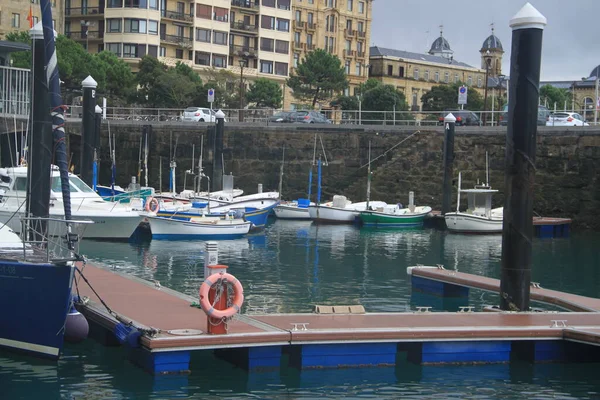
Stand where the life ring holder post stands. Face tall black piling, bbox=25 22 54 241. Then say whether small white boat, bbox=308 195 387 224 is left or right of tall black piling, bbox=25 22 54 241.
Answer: right

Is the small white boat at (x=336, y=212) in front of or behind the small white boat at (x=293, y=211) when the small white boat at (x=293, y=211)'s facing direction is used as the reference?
behind

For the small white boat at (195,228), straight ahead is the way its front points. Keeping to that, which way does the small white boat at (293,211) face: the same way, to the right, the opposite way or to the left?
the same way

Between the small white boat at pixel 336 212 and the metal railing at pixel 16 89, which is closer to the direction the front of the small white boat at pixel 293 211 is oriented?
the metal railing

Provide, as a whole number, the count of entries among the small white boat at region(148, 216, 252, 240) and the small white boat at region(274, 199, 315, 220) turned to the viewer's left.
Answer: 2

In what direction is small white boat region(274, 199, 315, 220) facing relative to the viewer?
to the viewer's left

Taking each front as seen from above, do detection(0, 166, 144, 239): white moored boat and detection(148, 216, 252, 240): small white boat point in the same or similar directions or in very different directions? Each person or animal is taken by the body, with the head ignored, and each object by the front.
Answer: very different directions

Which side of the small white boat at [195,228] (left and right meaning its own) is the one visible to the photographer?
left

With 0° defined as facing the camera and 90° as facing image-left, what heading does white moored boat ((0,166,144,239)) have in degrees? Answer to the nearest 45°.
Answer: approximately 270°

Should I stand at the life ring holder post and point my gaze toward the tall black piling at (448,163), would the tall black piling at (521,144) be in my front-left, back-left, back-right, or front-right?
front-right

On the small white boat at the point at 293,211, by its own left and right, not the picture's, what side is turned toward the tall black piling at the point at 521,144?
left

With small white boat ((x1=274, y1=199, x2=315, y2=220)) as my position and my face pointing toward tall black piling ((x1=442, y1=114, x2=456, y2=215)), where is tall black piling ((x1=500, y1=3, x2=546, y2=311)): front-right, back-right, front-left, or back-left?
front-right

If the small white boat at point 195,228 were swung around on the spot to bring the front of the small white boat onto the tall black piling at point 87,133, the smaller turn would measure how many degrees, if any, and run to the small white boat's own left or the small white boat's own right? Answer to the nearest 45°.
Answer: approximately 45° to the small white boat's own right

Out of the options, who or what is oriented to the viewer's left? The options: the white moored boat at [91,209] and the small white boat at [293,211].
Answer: the small white boat

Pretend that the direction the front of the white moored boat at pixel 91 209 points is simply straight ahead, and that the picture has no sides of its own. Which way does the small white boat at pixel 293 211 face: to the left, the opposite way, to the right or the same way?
the opposite way

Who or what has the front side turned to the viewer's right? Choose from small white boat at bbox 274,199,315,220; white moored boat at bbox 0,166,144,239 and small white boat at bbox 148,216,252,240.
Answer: the white moored boat
